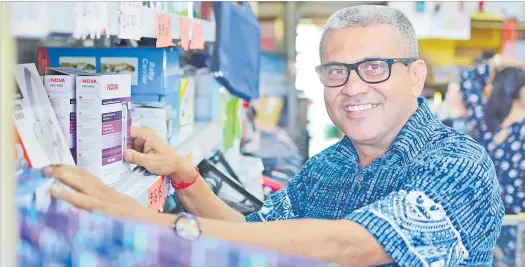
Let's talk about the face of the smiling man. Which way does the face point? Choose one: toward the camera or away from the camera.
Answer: toward the camera

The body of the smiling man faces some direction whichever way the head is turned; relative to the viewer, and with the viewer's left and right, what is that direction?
facing the viewer and to the left of the viewer

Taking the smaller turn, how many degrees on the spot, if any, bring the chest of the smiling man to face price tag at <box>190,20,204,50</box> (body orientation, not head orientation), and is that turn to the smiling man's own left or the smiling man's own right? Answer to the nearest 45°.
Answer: approximately 90° to the smiling man's own right

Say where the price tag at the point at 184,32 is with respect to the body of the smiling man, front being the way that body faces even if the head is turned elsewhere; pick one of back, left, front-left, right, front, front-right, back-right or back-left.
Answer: right

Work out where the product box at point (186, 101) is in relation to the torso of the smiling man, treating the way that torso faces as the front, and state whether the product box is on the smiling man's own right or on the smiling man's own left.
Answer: on the smiling man's own right

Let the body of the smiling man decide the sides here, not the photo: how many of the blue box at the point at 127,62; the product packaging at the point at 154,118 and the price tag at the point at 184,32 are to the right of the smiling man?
3

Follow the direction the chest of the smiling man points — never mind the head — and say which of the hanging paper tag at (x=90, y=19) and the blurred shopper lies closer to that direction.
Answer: the hanging paper tag

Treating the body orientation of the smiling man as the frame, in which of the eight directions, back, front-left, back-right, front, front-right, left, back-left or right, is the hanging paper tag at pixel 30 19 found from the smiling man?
front
